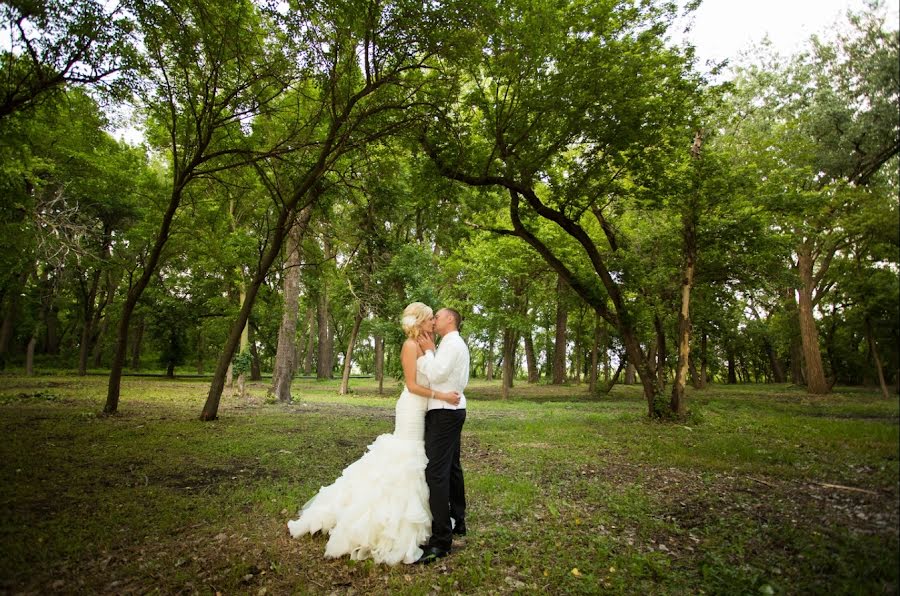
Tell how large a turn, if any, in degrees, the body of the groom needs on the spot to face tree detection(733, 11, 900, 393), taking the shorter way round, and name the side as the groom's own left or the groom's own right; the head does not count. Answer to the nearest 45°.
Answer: approximately 135° to the groom's own right

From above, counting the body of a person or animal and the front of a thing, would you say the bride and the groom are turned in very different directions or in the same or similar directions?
very different directions

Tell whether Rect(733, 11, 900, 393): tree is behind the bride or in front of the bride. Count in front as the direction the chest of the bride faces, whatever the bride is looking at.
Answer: in front

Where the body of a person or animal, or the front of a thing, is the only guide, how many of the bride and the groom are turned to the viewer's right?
1

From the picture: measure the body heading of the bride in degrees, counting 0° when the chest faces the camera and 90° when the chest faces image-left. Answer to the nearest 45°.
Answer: approximately 270°

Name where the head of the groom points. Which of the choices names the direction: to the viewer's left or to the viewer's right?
to the viewer's left

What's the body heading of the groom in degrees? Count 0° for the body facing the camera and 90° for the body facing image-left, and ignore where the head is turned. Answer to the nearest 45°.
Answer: approximately 90°

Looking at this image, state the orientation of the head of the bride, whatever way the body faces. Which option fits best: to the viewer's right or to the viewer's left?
to the viewer's right
